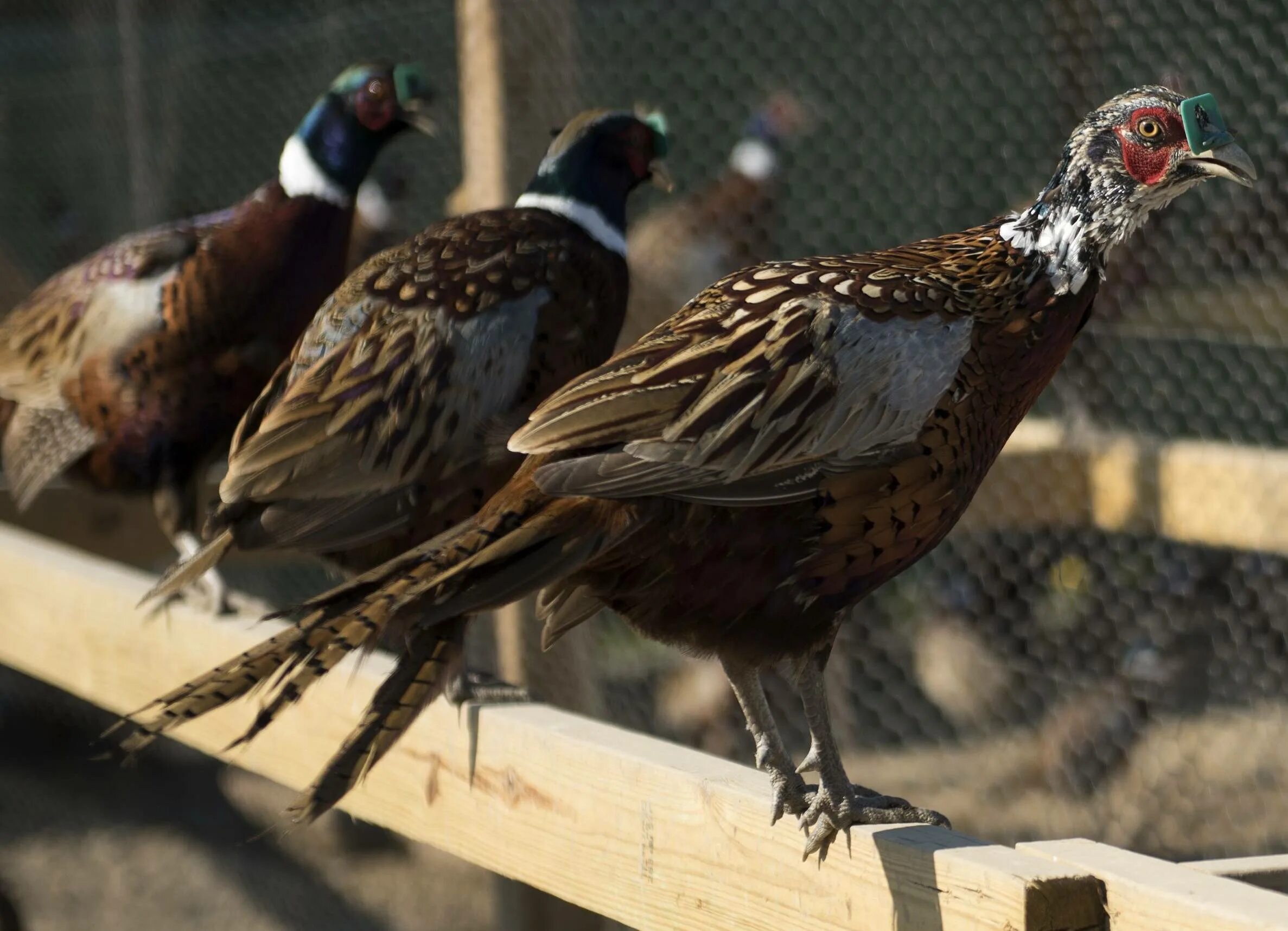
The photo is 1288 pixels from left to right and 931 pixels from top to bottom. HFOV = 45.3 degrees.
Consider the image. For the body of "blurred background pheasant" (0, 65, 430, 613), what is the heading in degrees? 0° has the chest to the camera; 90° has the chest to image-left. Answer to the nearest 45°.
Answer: approximately 270°

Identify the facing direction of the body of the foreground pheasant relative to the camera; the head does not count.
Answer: to the viewer's right

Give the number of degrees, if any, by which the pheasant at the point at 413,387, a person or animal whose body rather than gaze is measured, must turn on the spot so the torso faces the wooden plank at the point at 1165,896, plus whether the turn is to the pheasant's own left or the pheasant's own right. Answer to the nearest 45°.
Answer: approximately 90° to the pheasant's own right

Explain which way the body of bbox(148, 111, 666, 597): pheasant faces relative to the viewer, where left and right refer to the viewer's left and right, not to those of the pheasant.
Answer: facing away from the viewer and to the right of the viewer

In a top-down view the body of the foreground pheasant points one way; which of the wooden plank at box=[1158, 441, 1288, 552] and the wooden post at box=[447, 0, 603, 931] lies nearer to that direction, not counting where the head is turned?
the wooden plank

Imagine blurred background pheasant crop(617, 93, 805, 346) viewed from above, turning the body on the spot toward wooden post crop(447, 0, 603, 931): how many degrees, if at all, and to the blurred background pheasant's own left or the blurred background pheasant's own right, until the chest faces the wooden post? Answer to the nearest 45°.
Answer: approximately 90° to the blurred background pheasant's own right

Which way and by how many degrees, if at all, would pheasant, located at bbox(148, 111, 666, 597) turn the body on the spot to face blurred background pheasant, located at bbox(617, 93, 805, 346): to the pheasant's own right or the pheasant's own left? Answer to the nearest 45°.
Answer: approximately 45° to the pheasant's own left

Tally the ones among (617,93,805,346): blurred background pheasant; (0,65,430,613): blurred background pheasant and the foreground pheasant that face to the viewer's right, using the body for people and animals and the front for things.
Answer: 3

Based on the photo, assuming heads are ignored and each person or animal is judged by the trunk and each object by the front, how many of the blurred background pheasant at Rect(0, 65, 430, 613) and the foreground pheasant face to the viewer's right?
2

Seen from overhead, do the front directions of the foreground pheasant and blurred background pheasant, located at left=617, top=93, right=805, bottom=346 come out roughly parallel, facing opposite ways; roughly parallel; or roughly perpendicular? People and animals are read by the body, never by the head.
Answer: roughly parallel
